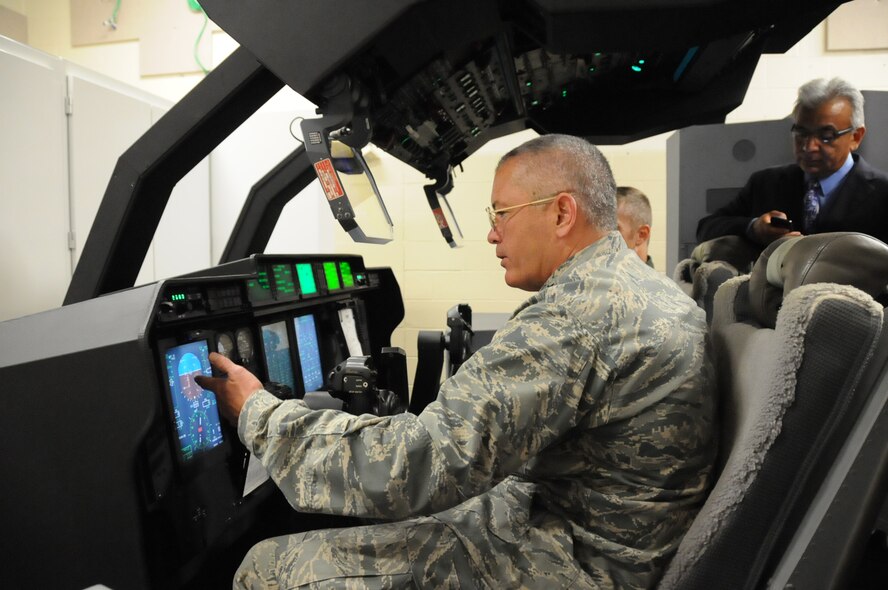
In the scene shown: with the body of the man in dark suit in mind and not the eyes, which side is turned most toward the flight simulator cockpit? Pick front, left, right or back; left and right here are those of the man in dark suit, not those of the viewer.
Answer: front

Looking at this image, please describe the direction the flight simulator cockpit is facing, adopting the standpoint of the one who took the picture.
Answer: facing away from the viewer and to the left of the viewer

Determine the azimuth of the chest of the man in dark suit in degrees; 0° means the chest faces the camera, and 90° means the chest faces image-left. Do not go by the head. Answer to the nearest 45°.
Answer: approximately 45°

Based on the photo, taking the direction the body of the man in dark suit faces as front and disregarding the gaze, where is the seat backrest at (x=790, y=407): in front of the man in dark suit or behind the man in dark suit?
in front

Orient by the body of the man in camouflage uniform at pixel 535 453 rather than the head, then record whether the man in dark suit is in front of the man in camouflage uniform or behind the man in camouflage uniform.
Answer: behind

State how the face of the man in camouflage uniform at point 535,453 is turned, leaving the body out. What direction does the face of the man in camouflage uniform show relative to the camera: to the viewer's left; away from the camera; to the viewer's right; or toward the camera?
to the viewer's left

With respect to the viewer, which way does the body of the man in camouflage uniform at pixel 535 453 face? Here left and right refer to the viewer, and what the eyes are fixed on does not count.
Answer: facing to the left of the viewer

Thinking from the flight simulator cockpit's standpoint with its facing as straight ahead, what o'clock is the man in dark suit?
The man in dark suit is roughly at 4 o'clock from the flight simulator cockpit.
